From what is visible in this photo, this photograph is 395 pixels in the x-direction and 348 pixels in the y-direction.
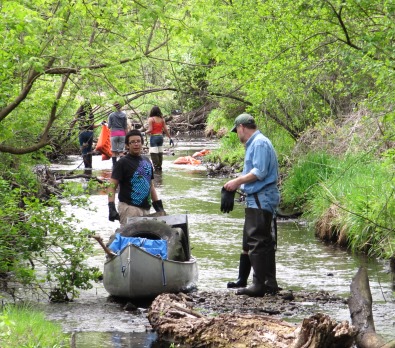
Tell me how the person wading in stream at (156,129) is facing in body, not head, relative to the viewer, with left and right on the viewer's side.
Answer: facing away from the viewer

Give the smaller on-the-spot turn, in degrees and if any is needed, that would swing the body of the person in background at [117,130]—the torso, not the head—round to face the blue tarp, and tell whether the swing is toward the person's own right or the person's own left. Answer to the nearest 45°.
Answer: approximately 180°

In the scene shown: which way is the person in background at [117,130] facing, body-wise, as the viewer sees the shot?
away from the camera

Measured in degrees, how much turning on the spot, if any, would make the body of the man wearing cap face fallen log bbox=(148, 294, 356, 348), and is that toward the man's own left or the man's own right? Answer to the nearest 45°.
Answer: approximately 90° to the man's own left

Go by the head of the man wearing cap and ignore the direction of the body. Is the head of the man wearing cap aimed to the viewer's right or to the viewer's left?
to the viewer's left

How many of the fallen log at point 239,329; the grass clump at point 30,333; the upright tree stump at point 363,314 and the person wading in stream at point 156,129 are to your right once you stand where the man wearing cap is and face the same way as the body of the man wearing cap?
1

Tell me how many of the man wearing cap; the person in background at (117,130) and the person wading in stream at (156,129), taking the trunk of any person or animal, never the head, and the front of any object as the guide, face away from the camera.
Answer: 2

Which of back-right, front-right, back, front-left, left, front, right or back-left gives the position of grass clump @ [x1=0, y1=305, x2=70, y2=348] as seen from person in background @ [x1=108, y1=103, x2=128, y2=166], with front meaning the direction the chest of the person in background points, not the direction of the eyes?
back

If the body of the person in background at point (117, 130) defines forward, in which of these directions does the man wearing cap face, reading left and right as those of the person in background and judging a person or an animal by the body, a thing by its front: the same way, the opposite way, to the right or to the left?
to the left

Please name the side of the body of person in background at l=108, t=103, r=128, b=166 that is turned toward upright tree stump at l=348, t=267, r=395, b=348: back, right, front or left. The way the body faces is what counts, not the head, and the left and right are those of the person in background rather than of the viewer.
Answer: back

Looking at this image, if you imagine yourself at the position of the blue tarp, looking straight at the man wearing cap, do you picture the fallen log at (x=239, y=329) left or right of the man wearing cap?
right

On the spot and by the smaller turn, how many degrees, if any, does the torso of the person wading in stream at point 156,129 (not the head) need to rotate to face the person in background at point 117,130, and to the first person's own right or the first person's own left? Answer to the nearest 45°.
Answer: approximately 135° to the first person's own left

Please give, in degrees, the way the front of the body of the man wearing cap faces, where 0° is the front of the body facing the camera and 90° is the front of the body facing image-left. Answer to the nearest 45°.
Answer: approximately 90°

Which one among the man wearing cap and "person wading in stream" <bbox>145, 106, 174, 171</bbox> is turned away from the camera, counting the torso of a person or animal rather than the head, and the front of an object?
the person wading in stream
